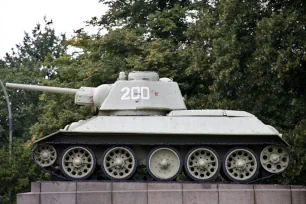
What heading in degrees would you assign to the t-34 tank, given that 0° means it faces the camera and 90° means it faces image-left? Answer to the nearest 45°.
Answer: approximately 90°
